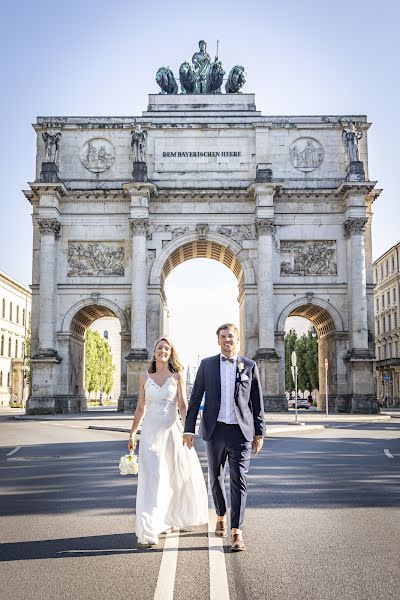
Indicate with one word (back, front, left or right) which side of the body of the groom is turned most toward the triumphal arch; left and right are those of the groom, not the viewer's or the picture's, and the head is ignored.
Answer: back

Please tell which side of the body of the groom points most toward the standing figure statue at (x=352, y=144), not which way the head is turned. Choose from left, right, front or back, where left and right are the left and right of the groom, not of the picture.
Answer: back

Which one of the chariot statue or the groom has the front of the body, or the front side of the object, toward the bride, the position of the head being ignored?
the chariot statue

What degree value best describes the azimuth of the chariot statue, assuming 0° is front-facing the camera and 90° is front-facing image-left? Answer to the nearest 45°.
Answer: approximately 0°

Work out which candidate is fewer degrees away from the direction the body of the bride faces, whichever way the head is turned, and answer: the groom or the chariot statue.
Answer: the groom

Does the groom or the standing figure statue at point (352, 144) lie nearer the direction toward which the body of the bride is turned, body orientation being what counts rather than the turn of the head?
the groom

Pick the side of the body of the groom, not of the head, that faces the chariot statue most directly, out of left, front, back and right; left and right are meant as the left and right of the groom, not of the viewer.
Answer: back

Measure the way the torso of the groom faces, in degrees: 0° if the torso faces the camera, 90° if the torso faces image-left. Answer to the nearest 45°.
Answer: approximately 0°
